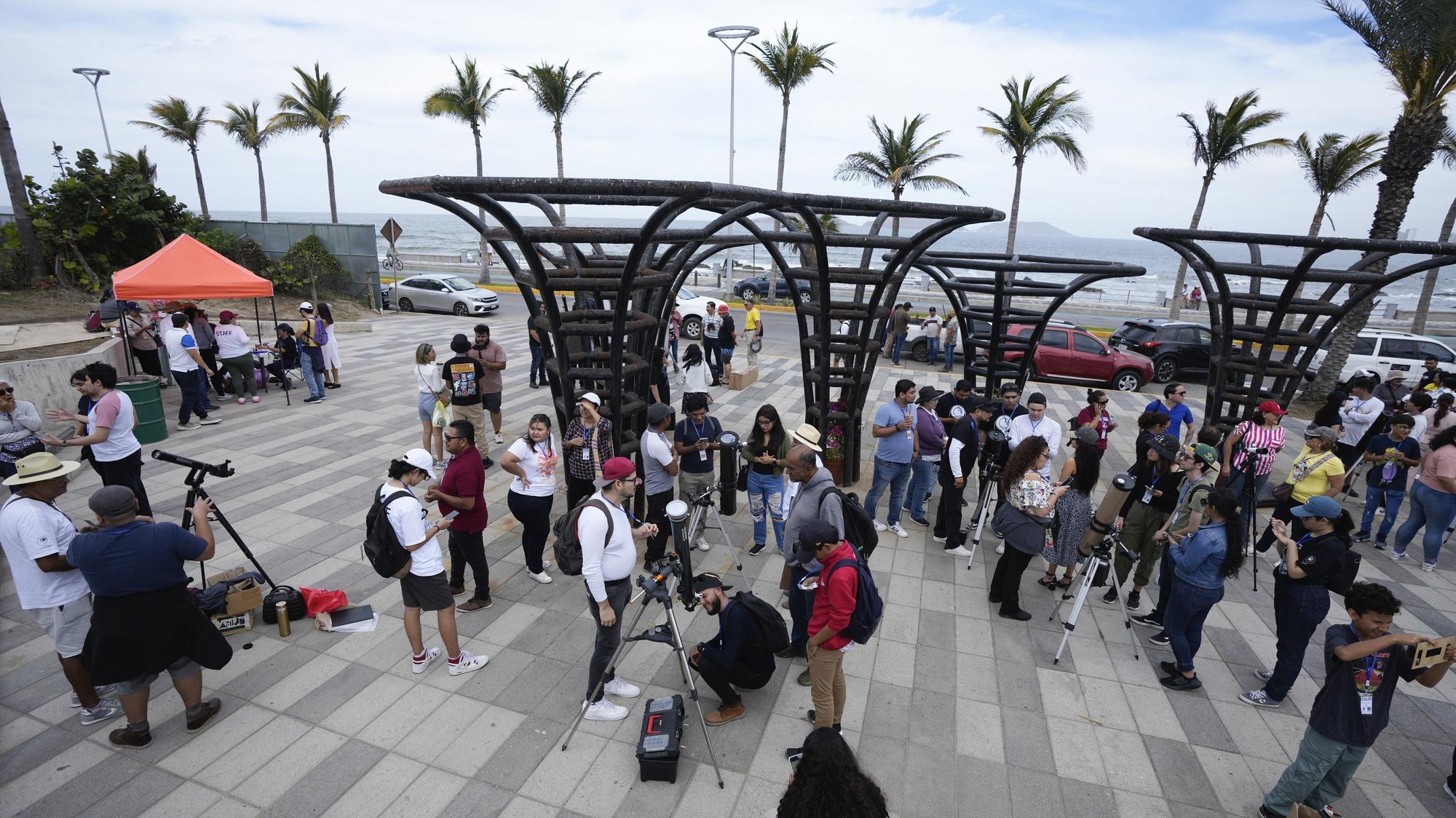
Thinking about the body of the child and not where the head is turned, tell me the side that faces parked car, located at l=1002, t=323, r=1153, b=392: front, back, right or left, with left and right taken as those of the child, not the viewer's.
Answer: back

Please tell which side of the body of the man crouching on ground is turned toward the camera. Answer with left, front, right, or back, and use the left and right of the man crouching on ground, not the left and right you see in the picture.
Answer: left

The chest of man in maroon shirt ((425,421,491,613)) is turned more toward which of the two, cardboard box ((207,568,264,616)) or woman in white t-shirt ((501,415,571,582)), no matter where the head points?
the cardboard box

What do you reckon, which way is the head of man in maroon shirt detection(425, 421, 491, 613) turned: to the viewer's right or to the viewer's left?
to the viewer's left

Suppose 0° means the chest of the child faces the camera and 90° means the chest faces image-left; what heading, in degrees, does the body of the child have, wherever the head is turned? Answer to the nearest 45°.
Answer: approximately 315°

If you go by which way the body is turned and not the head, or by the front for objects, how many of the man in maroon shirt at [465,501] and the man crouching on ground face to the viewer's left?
2

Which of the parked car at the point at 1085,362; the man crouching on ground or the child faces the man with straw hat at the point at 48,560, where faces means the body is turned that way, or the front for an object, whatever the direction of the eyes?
the man crouching on ground

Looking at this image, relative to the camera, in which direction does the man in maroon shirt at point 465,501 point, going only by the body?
to the viewer's left

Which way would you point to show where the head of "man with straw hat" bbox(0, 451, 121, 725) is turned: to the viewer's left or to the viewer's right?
to the viewer's right
